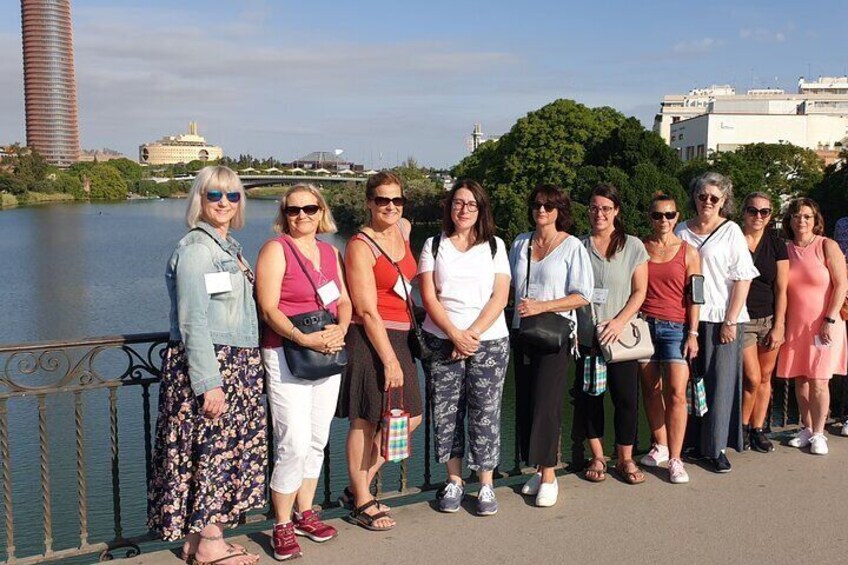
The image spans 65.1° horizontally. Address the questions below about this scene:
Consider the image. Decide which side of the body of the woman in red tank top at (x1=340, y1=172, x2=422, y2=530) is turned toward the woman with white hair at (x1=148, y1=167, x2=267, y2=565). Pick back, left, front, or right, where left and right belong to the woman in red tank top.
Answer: right

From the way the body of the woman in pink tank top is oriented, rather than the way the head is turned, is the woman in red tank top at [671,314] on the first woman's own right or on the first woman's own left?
on the first woman's own left

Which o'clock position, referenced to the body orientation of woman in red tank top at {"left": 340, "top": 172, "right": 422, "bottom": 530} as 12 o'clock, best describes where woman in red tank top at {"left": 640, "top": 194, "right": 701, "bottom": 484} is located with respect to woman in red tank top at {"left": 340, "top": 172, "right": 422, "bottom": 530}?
woman in red tank top at {"left": 640, "top": 194, "right": 701, "bottom": 484} is roughly at 10 o'clock from woman in red tank top at {"left": 340, "top": 172, "right": 422, "bottom": 530}.

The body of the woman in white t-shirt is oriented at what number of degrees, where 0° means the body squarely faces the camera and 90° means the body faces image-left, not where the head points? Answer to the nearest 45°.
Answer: approximately 0°

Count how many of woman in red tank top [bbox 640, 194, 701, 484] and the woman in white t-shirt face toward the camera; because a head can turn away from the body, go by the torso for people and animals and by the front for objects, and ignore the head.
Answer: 2

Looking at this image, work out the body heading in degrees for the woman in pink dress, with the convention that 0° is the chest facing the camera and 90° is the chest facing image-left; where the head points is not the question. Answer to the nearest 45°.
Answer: approximately 45°

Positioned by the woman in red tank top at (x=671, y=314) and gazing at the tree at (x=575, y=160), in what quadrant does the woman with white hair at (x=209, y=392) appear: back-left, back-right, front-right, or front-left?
back-left

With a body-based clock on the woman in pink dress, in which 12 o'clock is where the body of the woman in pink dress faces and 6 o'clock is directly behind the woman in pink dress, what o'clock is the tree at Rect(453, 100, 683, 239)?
The tree is roughly at 4 o'clock from the woman in pink dress.

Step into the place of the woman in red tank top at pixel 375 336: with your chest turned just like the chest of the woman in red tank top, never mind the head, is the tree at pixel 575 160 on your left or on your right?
on your left
